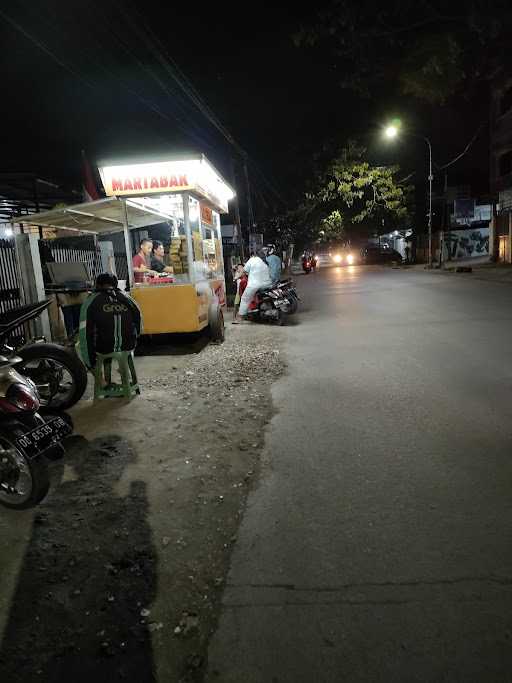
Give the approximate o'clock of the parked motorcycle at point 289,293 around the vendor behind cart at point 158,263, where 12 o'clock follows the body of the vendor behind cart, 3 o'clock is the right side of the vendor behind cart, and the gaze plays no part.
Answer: The parked motorcycle is roughly at 10 o'clock from the vendor behind cart.

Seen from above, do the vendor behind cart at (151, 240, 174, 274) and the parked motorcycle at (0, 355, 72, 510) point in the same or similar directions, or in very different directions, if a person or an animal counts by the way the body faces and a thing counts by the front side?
very different directions

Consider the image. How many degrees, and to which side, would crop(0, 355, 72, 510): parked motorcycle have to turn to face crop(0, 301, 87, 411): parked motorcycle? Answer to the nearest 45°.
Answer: approximately 45° to its right

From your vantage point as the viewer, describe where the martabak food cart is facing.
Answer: facing to the right of the viewer

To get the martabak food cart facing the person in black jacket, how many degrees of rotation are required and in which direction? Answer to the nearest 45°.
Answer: approximately 90° to its right

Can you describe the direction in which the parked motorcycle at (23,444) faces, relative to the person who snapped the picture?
facing away from the viewer and to the left of the viewer

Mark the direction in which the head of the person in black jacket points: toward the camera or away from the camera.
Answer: away from the camera

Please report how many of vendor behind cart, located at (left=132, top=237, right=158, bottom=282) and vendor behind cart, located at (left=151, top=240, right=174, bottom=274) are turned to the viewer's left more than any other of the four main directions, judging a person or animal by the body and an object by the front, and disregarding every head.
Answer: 0

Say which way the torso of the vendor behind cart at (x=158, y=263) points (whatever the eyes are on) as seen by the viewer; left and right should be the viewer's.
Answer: facing the viewer and to the right of the viewer

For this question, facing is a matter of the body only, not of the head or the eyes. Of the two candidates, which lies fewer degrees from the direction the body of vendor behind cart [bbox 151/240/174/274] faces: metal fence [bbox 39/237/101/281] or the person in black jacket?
the person in black jacket

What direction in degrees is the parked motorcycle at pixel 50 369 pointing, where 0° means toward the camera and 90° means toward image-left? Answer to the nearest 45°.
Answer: approximately 90°
